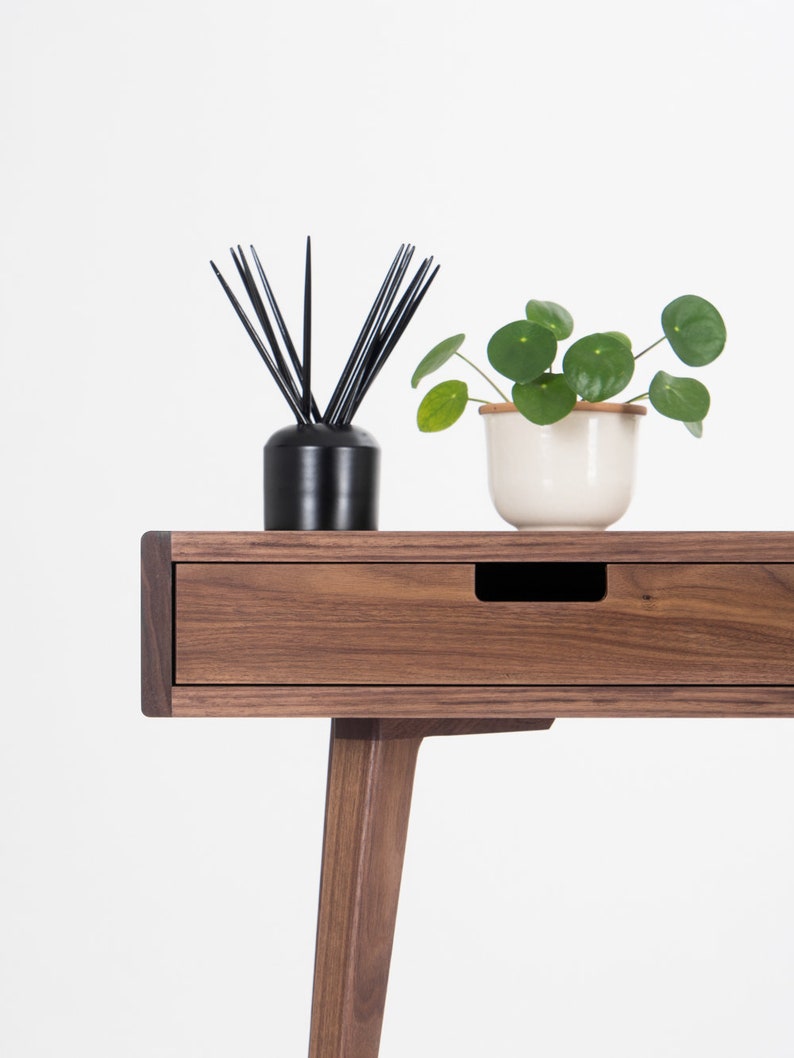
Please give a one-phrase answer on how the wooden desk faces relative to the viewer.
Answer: facing the viewer
